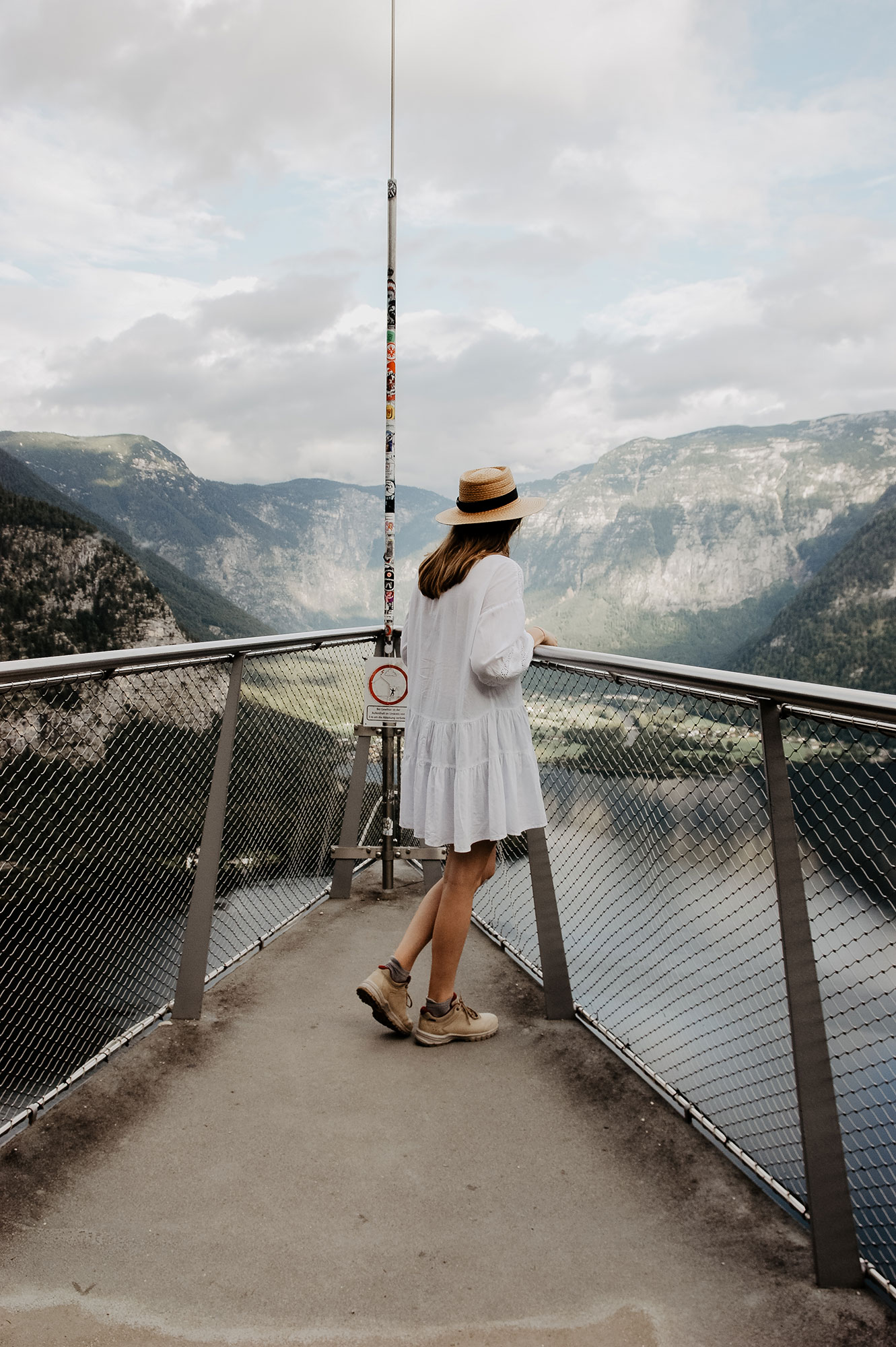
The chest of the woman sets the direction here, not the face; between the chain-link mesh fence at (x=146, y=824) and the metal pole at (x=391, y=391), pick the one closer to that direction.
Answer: the metal pole

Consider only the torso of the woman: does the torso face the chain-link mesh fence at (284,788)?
no

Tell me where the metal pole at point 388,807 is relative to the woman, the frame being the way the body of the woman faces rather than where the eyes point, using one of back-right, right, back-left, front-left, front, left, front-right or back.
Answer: front-left

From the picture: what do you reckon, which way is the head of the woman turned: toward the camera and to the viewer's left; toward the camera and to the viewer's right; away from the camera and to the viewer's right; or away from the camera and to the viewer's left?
away from the camera and to the viewer's right

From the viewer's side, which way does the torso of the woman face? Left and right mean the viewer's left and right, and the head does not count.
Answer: facing away from the viewer and to the right of the viewer

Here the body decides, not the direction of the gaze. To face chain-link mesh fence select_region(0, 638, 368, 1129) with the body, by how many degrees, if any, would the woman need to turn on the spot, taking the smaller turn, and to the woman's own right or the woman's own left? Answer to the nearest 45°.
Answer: approximately 90° to the woman's own left

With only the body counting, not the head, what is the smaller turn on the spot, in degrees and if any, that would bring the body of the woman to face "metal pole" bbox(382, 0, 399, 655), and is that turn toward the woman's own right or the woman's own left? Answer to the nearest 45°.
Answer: approximately 45° to the woman's own left
